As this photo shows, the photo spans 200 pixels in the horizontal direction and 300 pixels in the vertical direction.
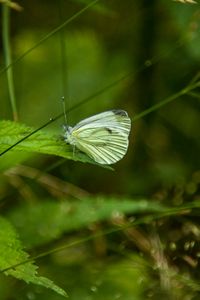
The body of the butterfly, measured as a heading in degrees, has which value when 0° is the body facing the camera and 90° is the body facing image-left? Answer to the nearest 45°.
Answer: approximately 90°
